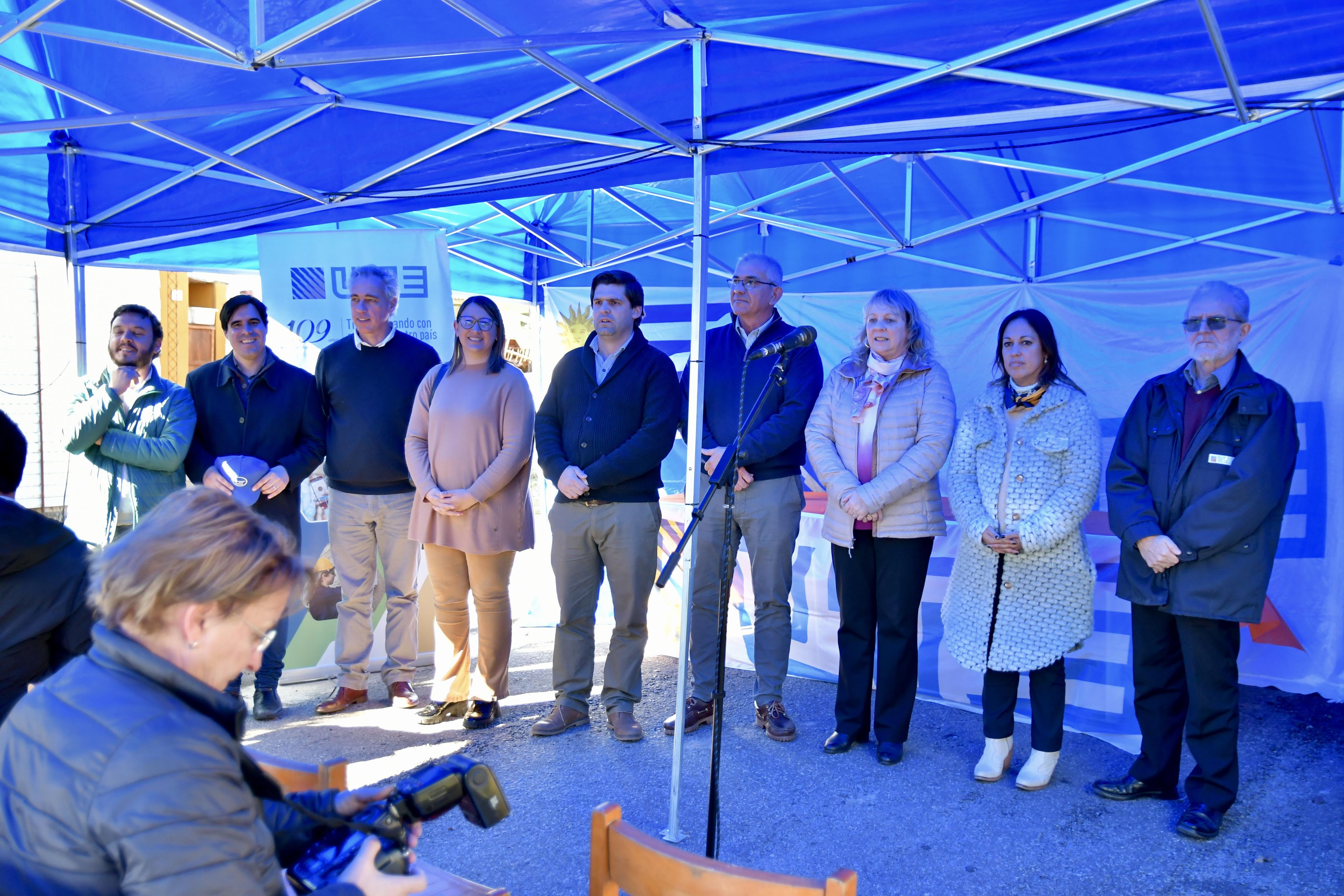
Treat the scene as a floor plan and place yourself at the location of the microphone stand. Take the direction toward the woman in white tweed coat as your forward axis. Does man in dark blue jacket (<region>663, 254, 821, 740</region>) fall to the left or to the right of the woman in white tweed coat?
left

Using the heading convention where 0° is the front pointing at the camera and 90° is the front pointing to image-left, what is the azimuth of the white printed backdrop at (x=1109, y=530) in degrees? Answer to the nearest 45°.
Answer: approximately 45°

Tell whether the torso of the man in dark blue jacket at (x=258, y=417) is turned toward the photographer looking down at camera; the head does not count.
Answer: yes

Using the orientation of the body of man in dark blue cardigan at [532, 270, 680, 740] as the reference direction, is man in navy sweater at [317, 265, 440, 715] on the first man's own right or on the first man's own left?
on the first man's own right

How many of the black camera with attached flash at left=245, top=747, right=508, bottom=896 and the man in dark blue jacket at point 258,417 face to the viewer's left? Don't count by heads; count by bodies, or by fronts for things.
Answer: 0

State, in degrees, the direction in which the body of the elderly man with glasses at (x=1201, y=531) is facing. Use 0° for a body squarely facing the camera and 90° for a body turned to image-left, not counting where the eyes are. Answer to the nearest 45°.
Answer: approximately 45°

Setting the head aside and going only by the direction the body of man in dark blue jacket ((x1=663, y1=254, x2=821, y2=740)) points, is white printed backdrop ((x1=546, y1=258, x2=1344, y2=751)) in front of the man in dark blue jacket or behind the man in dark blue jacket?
behind
